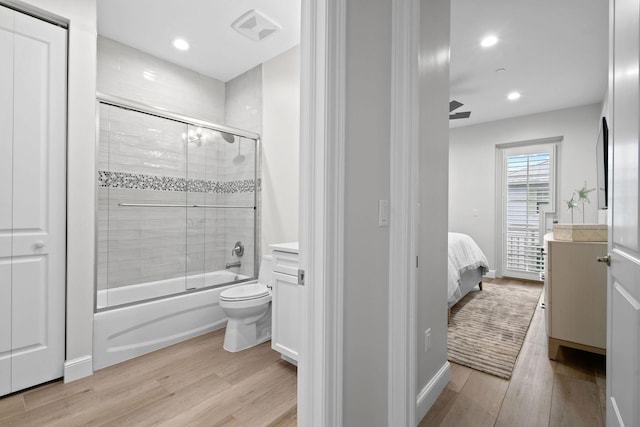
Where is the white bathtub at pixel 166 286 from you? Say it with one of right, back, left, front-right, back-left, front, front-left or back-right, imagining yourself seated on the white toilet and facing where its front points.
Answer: right

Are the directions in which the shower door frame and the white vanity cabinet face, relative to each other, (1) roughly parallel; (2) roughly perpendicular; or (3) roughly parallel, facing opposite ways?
roughly perpendicular

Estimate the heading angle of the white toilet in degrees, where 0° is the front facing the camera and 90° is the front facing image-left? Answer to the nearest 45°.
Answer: approximately 45°

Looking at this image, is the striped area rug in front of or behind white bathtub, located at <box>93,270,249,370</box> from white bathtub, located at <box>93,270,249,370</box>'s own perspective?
in front

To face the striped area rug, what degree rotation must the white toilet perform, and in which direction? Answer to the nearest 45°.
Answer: approximately 135° to its left

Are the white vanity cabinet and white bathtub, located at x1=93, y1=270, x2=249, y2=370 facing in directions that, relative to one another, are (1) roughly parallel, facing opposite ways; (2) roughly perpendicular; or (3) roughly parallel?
roughly perpendicular

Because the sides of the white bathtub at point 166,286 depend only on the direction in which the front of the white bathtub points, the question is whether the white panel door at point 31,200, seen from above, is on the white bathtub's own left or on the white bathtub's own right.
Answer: on the white bathtub's own right

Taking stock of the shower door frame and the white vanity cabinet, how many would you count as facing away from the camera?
0
